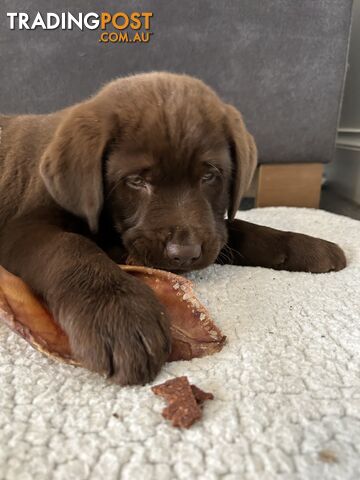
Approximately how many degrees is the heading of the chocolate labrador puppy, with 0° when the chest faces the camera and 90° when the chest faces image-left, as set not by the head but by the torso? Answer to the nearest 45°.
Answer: approximately 315°

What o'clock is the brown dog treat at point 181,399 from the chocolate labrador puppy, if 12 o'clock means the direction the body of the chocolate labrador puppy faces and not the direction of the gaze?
The brown dog treat is roughly at 1 o'clock from the chocolate labrador puppy.

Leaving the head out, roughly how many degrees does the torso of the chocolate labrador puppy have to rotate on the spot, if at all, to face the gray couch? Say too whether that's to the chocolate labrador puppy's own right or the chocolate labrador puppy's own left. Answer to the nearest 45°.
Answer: approximately 135° to the chocolate labrador puppy's own left
